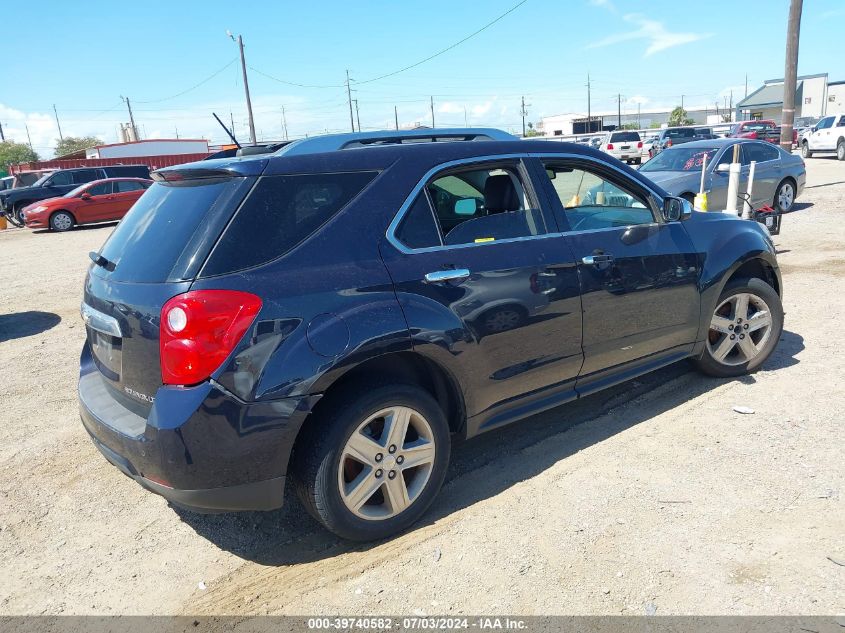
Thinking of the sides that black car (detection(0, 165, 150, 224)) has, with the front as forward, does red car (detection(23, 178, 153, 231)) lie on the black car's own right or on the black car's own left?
on the black car's own left

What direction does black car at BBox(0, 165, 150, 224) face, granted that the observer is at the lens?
facing the viewer and to the left of the viewer

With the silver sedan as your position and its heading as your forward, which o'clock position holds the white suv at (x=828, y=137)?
The white suv is roughly at 5 o'clock from the silver sedan.

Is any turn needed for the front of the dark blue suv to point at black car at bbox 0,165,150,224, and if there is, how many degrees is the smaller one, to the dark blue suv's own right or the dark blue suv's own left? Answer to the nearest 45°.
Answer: approximately 90° to the dark blue suv's own left

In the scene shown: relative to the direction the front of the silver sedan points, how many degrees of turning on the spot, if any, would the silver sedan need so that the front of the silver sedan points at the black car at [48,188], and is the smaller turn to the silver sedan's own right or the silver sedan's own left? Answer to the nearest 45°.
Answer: approximately 45° to the silver sedan's own right

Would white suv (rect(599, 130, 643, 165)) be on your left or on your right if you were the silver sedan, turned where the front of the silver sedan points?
on your right

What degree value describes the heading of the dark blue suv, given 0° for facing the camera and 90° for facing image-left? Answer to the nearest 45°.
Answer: approximately 225°

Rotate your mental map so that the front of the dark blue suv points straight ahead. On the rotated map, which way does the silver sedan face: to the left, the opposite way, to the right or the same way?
the opposite way

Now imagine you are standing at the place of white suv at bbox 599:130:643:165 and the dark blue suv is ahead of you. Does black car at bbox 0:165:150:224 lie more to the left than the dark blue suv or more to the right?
right

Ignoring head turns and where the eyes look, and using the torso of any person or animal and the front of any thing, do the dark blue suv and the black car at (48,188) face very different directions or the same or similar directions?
very different directions

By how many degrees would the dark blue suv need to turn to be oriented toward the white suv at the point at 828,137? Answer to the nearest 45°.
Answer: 0° — it already faces it

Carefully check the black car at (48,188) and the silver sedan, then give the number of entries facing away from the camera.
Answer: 0
